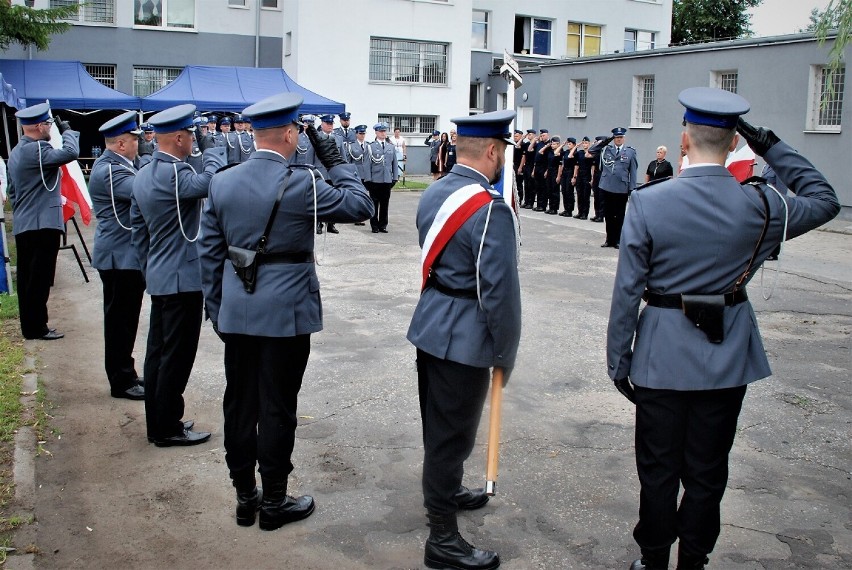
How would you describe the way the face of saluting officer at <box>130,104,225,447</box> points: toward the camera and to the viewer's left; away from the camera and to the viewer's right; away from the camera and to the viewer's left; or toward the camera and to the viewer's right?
away from the camera and to the viewer's right

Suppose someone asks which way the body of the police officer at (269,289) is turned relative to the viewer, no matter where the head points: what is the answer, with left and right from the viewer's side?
facing away from the viewer and to the right of the viewer

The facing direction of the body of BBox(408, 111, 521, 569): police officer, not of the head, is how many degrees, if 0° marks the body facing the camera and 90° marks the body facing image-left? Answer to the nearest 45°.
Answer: approximately 225°

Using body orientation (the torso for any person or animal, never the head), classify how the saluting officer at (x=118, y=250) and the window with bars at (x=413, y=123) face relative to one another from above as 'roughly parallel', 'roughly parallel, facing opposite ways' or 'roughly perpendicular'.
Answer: roughly perpendicular

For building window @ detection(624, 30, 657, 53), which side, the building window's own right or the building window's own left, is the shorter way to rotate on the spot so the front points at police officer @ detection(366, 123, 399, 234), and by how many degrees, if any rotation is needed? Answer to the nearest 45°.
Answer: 0° — it already faces them

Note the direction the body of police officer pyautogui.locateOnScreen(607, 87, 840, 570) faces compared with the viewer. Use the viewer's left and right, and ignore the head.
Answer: facing away from the viewer

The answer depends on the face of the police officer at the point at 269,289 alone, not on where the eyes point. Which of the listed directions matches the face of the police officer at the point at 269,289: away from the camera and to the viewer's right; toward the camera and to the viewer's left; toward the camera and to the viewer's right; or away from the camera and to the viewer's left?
away from the camera and to the viewer's right

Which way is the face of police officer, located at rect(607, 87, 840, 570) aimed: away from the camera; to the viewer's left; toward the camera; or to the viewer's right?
away from the camera

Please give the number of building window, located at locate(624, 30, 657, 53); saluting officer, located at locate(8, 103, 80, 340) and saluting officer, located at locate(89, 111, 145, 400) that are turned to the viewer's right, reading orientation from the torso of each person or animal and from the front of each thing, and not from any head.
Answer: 2

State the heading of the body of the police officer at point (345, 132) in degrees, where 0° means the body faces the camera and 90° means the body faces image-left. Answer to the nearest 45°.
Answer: approximately 0°

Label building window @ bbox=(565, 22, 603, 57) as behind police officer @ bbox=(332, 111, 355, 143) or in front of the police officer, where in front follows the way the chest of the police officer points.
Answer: behind

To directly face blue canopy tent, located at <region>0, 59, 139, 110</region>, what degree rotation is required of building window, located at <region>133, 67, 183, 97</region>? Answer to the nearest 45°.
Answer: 0° — it already faces it

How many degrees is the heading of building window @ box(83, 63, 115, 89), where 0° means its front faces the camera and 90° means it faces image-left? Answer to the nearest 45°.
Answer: approximately 0°

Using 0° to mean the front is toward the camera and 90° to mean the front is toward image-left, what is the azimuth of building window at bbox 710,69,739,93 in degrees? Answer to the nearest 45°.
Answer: approximately 45°

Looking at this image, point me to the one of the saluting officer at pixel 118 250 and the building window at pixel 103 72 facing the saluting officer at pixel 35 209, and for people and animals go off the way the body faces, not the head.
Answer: the building window

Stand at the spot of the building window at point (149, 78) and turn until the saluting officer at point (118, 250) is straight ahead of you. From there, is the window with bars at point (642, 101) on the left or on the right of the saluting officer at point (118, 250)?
left

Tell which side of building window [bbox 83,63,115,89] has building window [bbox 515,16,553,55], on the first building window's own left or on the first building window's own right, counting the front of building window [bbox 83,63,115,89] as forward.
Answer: on the first building window's own left
